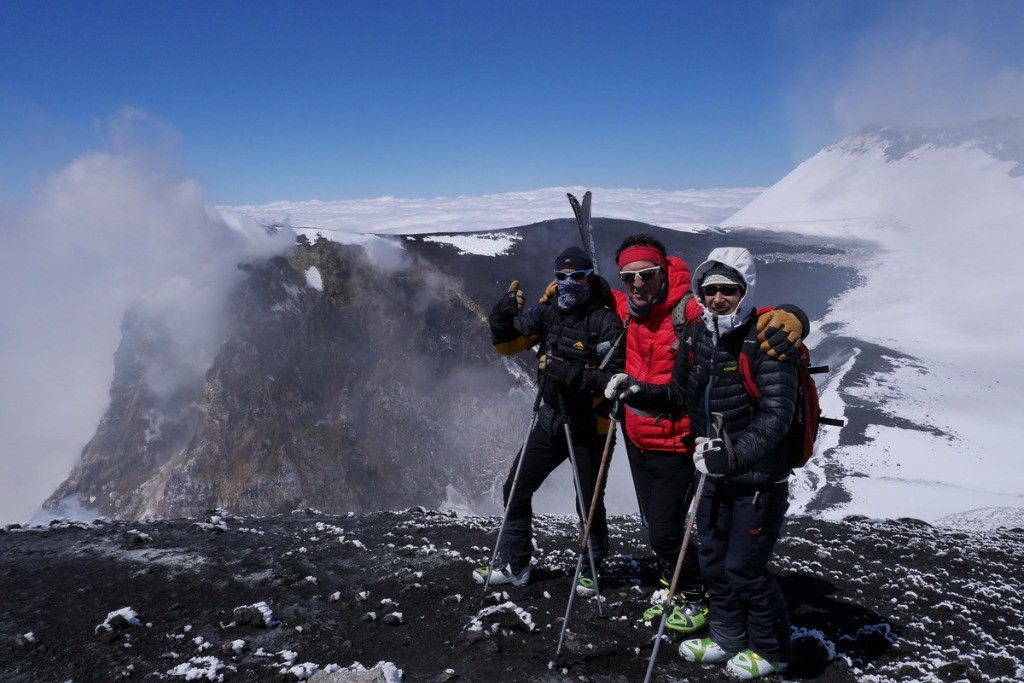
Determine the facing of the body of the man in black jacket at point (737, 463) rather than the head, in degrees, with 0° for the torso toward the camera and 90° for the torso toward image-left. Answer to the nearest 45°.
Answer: approximately 45°

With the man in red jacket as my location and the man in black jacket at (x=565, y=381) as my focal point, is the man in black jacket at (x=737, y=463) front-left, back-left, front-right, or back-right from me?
back-left

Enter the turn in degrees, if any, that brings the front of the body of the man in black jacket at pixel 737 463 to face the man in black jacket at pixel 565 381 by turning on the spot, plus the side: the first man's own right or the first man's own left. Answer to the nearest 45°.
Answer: approximately 90° to the first man's own right

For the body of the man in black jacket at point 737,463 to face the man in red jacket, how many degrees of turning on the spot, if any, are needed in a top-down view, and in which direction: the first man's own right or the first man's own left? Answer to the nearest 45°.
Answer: approximately 90° to the first man's own right
